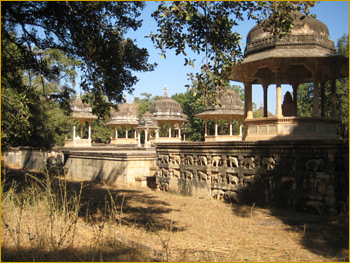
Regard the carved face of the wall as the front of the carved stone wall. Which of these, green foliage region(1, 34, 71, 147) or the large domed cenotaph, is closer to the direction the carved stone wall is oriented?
the green foliage

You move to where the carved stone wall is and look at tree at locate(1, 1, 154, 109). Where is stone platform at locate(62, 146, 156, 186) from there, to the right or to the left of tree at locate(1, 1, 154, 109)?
right

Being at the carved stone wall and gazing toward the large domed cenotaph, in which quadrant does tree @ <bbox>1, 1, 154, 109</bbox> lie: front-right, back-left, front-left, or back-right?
back-left

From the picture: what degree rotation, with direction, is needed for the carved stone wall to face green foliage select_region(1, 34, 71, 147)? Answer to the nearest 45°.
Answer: approximately 45° to its right

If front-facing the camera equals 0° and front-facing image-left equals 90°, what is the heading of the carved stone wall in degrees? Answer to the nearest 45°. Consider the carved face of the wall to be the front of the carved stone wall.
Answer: approximately 45°

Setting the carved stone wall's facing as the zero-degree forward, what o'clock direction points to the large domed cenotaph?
The large domed cenotaph is roughly at 5 o'clock from the carved stone wall.

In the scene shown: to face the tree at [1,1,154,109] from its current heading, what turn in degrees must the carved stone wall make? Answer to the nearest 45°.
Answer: approximately 45° to its right

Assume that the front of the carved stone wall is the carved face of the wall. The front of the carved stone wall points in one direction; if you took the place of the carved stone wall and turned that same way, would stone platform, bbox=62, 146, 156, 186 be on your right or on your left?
on your right
